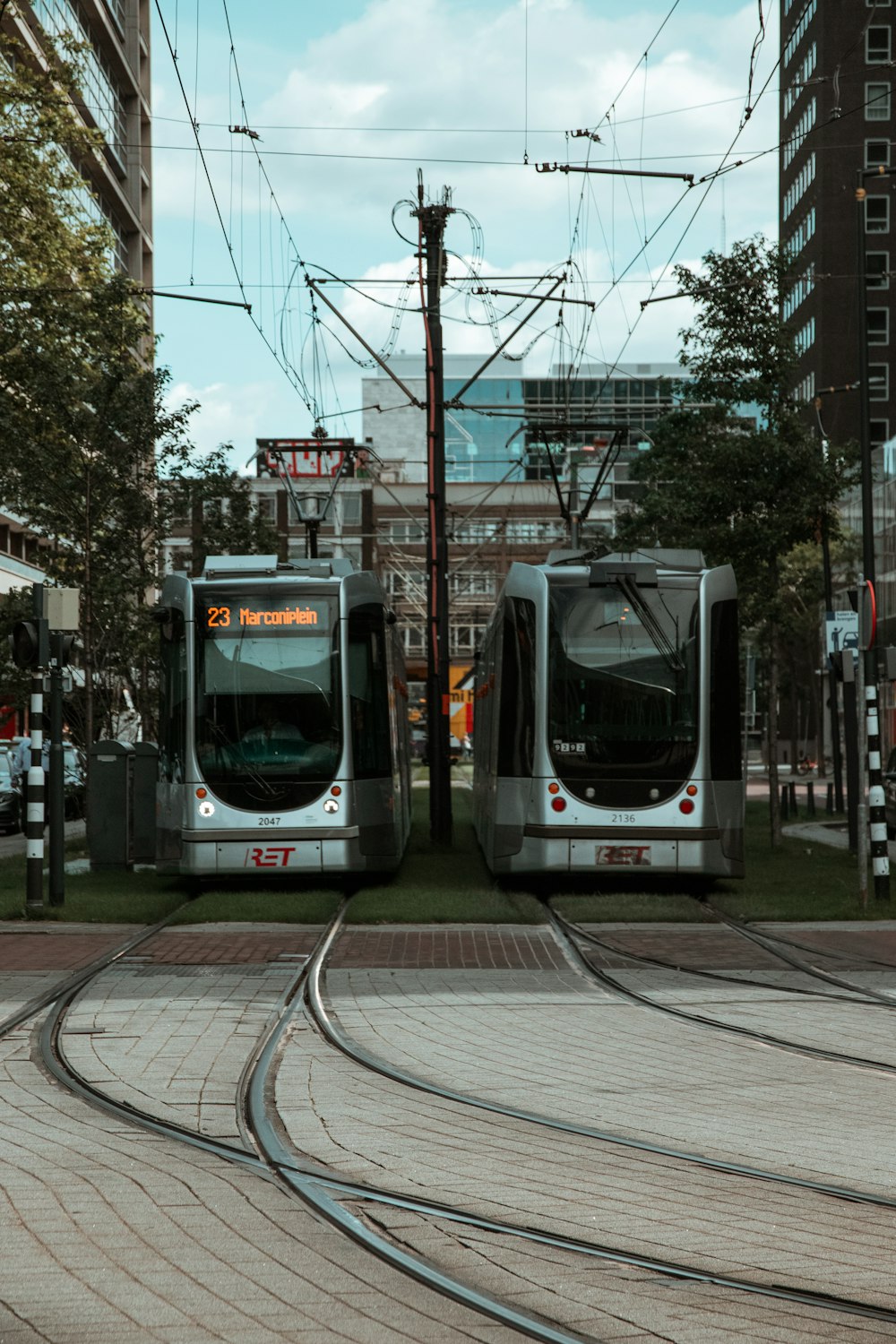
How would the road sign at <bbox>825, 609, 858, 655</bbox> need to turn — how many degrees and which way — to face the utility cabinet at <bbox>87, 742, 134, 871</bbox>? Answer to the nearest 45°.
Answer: approximately 45° to its right

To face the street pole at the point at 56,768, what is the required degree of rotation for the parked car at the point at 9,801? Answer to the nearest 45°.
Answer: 0° — it already faces it

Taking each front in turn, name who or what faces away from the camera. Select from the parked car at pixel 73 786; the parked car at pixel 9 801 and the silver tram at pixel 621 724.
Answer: the silver tram

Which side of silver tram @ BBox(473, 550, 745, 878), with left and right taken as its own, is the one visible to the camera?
back

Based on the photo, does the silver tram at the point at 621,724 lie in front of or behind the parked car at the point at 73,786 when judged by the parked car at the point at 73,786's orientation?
in front

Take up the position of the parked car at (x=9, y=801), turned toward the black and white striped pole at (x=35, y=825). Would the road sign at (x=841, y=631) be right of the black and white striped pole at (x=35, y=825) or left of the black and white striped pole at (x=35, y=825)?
left

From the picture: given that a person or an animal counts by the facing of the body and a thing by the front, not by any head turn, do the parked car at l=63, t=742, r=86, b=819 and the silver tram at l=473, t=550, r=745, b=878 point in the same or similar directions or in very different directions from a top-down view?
very different directions

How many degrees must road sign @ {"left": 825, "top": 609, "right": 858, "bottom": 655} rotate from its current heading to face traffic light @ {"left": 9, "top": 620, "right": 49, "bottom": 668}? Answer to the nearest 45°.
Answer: approximately 45° to its right
